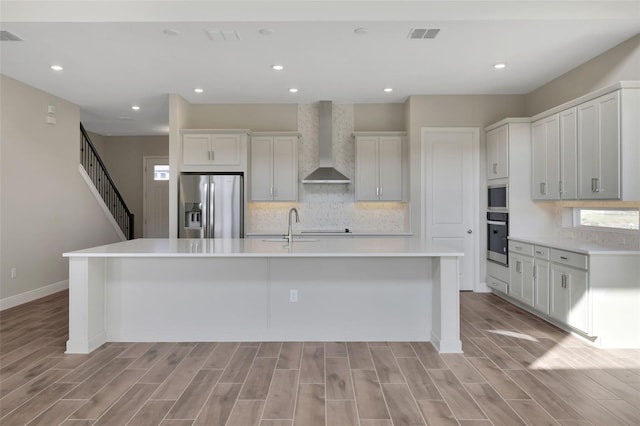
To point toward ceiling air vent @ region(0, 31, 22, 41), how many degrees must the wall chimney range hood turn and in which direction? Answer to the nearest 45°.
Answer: approximately 45° to its right

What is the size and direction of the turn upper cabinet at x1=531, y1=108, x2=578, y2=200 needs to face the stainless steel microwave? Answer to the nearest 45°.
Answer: approximately 90° to its right

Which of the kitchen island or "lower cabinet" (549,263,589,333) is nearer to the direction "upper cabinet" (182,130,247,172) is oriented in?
the kitchen island

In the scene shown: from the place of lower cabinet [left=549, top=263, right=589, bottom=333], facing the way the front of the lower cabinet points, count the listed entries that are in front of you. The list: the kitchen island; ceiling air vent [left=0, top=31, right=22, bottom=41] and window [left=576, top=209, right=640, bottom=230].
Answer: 2

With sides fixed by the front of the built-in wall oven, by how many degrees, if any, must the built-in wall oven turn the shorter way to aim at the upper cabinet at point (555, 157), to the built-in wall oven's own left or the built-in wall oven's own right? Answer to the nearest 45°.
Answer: approximately 90° to the built-in wall oven's own left

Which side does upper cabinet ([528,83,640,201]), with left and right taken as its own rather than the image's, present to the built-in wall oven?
right

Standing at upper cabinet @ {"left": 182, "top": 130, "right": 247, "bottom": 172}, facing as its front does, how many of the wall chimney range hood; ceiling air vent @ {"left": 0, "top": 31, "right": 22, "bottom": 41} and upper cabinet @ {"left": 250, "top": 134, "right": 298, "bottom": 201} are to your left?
2

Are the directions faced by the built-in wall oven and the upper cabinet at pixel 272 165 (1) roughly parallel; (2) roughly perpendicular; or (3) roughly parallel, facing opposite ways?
roughly perpendicular

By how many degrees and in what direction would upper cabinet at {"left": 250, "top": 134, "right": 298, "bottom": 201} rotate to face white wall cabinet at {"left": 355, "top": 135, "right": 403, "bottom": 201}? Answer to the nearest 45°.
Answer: approximately 90° to its left

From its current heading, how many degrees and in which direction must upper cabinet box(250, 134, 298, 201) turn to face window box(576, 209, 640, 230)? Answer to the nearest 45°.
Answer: approximately 45° to its left
